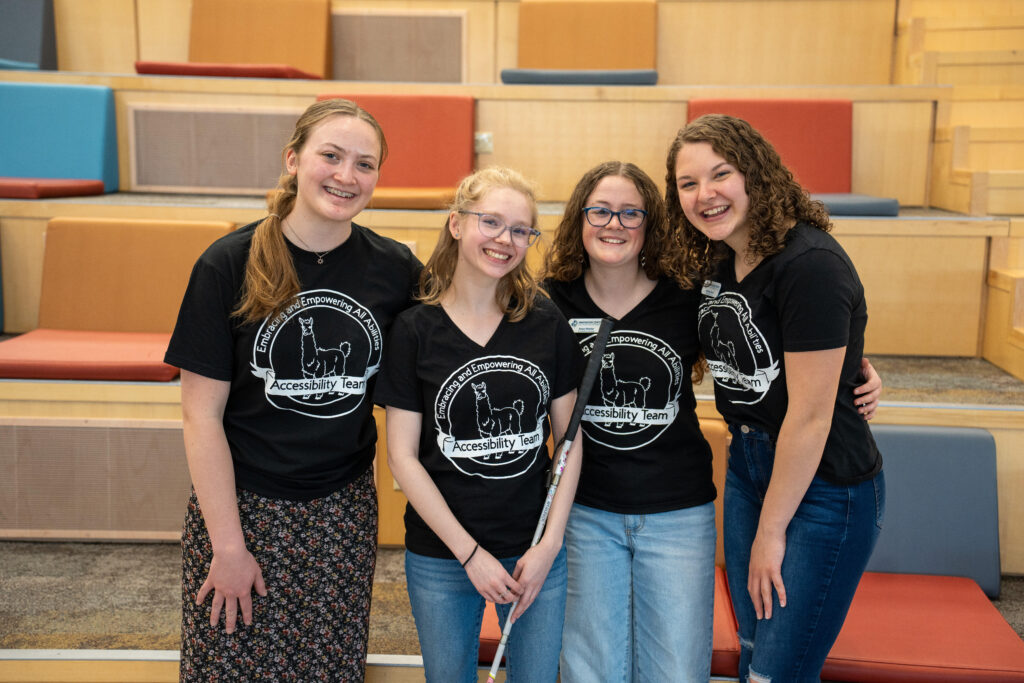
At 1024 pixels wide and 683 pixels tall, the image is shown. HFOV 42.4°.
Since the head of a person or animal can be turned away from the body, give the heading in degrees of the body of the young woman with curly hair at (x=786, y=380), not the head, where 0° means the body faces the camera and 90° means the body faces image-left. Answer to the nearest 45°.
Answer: approximately 45°

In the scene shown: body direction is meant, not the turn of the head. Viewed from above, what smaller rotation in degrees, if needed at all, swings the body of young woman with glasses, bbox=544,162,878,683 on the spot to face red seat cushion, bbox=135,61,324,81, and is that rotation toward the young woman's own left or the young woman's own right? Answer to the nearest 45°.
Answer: approximately 135° to the young woman's own right

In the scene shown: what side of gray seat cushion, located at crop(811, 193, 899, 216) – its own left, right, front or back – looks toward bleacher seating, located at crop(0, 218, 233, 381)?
right

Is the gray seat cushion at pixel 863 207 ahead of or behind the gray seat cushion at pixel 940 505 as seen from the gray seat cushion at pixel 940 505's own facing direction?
behind

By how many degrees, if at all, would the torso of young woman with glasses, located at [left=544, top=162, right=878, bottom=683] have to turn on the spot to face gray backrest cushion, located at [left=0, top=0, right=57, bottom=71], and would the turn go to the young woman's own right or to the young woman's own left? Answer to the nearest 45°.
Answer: approximately 135° to the young woman's own right

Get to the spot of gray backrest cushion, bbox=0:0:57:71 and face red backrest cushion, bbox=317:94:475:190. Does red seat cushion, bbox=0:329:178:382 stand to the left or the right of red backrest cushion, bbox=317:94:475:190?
right

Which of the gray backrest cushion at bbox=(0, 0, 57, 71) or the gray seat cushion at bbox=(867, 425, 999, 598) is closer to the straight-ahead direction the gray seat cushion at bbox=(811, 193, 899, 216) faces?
the gray seat cushion

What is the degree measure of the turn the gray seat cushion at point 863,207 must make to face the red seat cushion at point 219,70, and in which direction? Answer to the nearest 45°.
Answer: approximately 90° to its right
